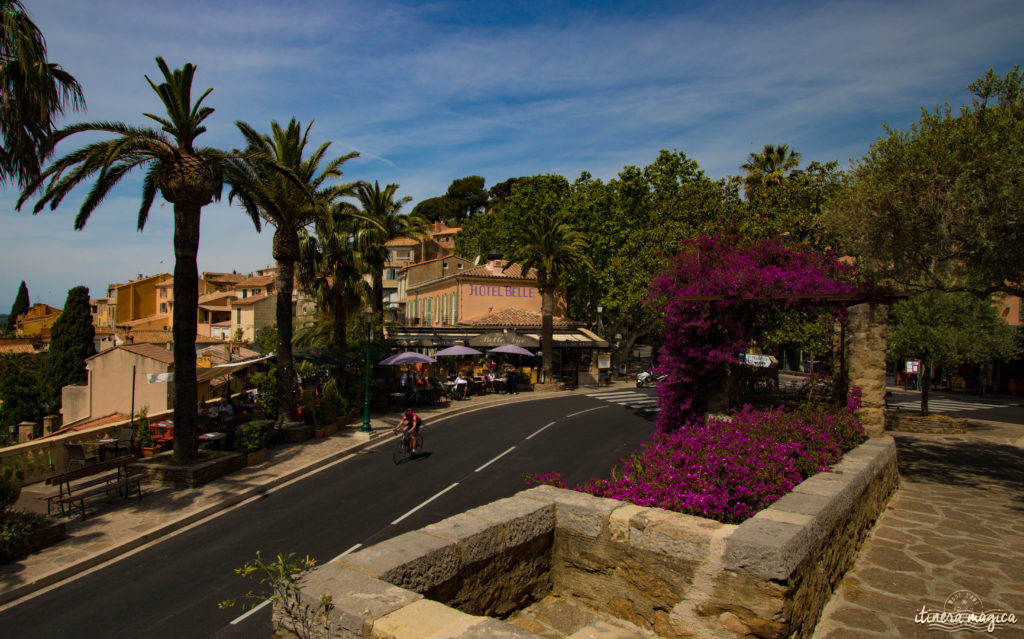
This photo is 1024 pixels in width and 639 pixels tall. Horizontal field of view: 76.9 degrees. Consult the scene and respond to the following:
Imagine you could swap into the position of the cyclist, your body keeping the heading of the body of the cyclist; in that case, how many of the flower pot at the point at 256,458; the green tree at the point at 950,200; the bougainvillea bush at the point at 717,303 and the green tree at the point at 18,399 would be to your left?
2

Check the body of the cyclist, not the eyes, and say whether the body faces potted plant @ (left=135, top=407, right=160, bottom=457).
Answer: no

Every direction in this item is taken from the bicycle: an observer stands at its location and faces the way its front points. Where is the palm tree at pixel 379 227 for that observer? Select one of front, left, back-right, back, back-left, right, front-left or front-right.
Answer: back-right

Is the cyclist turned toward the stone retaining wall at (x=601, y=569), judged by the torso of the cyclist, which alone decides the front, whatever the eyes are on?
no

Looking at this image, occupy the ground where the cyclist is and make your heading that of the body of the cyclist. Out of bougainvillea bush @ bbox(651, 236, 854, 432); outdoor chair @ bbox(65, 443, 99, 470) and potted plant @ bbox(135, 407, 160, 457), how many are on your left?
1

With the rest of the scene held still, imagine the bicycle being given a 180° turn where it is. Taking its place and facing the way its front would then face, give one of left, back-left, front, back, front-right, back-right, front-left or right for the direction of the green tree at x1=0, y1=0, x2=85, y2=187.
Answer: back

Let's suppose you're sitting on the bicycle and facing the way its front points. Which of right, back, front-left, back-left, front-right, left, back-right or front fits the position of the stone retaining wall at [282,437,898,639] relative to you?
front-left

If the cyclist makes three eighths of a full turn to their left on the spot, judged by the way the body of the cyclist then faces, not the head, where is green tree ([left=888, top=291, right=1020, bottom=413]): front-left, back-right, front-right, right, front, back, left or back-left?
front

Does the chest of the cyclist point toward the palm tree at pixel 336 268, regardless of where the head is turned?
no

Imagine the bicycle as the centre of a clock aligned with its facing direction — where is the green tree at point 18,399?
The green tree is roughly at 3 o'clock from the bicycle.

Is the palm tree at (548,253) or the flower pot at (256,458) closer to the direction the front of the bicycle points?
the flower pot

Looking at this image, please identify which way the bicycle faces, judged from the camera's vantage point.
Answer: facing the viewer and to the left of the viewer

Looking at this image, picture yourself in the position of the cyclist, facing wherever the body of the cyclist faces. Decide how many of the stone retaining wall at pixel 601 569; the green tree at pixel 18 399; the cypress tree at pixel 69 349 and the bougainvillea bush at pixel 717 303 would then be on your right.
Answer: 2

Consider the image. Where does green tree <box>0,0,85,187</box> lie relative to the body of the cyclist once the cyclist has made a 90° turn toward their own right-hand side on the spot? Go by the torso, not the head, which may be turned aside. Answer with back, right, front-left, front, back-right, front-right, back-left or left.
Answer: left

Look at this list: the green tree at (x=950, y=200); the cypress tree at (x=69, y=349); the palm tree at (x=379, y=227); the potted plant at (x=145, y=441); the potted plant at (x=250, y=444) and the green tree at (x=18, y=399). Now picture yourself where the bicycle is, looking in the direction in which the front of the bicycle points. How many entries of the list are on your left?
1

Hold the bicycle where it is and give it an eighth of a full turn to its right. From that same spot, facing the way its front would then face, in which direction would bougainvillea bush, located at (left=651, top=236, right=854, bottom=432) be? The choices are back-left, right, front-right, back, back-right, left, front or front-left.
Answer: back-left

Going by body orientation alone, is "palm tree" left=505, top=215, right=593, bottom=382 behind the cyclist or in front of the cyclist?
behind
